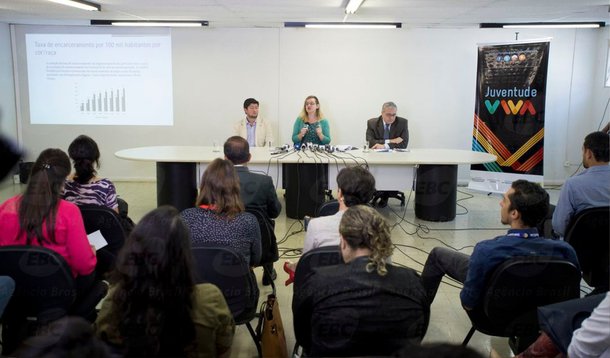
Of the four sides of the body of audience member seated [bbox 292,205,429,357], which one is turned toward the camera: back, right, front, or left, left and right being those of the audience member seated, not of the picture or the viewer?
back

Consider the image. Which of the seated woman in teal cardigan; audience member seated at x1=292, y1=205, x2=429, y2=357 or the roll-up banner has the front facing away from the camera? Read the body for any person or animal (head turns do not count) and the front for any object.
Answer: the audience member seated

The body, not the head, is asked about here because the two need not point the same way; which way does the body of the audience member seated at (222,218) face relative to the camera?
away from the camera

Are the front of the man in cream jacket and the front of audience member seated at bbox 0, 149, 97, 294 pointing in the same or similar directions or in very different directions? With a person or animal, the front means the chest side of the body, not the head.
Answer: very different directions

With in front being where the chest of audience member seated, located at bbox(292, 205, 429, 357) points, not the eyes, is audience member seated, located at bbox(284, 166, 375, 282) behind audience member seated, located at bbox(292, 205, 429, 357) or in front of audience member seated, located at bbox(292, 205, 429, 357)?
in front

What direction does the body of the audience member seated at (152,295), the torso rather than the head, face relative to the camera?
away from the camera

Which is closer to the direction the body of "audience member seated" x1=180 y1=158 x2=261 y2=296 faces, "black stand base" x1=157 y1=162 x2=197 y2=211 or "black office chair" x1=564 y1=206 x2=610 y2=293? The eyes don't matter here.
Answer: the black stand base

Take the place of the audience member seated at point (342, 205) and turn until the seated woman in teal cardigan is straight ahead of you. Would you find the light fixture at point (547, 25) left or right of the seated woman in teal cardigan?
right

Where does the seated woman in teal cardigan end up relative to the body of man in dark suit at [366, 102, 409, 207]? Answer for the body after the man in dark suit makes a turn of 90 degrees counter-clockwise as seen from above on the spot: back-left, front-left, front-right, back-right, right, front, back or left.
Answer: back

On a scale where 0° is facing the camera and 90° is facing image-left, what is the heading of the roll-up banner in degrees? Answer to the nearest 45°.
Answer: approximately 0°
